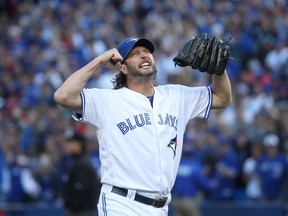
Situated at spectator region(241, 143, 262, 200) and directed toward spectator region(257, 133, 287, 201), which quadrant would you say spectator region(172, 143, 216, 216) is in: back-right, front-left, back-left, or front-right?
back-right

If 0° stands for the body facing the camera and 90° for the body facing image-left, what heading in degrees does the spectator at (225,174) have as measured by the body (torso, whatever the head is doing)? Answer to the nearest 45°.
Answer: approximately 45°
